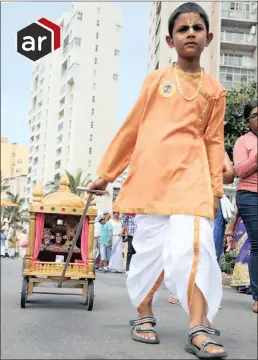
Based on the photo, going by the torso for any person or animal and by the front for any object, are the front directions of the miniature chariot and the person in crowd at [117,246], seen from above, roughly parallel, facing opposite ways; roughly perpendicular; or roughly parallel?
roughly parallel

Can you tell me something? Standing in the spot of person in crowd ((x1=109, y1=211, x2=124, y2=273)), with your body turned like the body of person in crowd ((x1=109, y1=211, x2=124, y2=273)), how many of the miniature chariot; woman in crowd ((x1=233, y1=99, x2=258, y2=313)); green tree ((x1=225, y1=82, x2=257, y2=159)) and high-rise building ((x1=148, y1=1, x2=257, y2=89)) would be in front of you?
2

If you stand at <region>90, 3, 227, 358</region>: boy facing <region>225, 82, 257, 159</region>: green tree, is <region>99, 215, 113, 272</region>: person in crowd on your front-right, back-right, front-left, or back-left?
front-left

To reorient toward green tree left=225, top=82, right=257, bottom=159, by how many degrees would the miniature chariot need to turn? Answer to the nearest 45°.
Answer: approximately 135° to its left

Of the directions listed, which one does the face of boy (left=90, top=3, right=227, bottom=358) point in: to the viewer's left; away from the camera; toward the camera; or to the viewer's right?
toward the camera

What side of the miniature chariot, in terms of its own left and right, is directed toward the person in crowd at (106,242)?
back

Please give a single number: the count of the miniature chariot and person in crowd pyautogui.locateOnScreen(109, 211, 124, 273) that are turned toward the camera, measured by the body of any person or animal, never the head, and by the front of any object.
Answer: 2

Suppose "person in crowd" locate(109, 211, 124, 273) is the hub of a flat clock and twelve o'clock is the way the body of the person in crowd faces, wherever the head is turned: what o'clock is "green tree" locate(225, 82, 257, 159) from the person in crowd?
The green tree is roughly at 9 o'clock from the person in crowd.

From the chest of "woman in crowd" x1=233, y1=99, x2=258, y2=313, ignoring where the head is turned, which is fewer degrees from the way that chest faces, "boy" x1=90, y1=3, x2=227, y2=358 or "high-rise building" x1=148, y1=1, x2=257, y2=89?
the boy

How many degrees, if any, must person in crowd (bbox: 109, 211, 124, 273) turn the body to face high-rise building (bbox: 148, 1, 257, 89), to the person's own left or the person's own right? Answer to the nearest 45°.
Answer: approximately 180°

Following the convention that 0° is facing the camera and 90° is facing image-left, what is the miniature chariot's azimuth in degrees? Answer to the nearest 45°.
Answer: approximately 0°
